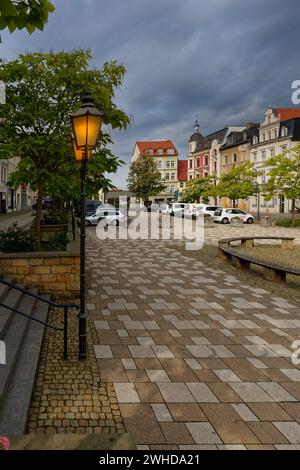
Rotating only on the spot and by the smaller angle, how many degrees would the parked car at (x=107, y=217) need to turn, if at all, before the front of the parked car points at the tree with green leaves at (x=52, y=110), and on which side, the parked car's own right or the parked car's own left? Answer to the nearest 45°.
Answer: approximately 90° to the parked car's own left

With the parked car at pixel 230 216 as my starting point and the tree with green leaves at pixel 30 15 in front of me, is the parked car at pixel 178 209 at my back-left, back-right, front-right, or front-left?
back-right

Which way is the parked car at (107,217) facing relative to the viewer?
to the viewer's left

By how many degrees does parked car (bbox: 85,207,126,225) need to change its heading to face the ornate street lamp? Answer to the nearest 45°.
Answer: approximately 90° to its left

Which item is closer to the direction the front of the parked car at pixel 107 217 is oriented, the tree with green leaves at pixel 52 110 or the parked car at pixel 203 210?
the tree with green leaves

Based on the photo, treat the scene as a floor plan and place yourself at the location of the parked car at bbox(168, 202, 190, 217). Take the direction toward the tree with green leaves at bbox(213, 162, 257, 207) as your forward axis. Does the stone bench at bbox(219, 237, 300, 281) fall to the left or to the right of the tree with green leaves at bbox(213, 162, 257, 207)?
right
